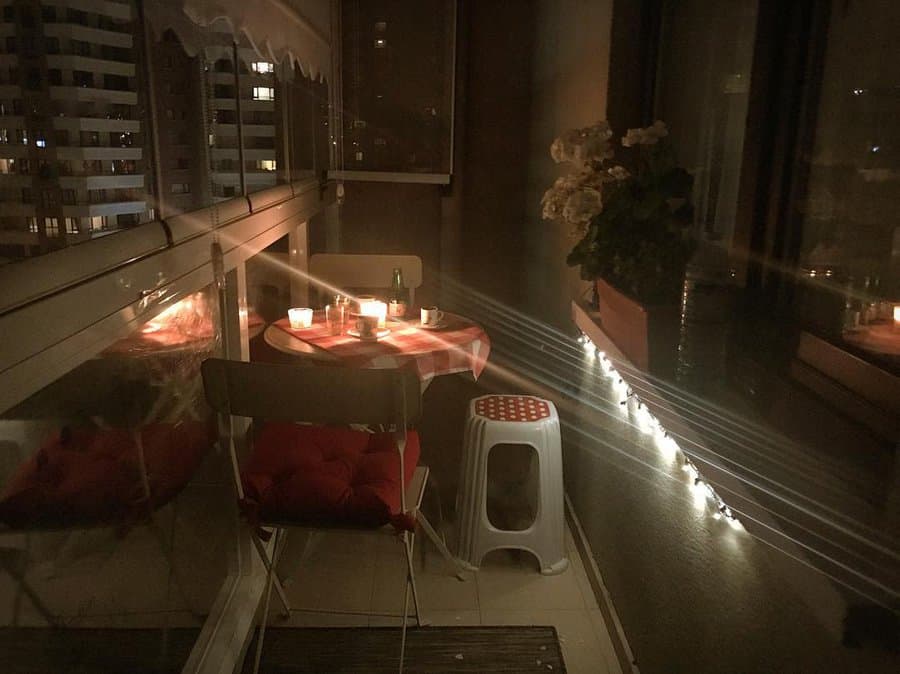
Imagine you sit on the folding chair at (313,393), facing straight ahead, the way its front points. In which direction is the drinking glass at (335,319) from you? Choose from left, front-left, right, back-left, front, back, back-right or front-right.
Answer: front

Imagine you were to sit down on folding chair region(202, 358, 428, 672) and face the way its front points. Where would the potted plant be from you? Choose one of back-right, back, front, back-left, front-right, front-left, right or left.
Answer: right

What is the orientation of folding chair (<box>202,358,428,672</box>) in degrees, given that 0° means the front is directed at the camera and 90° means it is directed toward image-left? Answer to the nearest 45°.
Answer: approximately 180°

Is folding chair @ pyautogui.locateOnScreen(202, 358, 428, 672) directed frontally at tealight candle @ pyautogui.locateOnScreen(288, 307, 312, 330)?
yes

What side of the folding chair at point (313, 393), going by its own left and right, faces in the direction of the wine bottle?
front

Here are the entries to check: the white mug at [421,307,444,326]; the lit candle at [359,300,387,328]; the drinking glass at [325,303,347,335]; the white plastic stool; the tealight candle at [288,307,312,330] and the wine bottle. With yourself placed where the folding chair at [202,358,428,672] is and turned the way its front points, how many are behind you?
0

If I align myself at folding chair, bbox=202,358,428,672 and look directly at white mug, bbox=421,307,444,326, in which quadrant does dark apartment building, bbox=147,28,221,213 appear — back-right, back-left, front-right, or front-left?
front-left

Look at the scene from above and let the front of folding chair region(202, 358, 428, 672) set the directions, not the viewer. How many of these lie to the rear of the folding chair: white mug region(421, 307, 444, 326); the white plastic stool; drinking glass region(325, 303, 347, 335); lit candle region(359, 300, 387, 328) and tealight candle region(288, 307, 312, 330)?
0

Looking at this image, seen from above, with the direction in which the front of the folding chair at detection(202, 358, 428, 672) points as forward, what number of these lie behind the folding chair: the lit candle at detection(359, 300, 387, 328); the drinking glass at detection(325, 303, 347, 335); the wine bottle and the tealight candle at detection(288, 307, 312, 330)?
0
